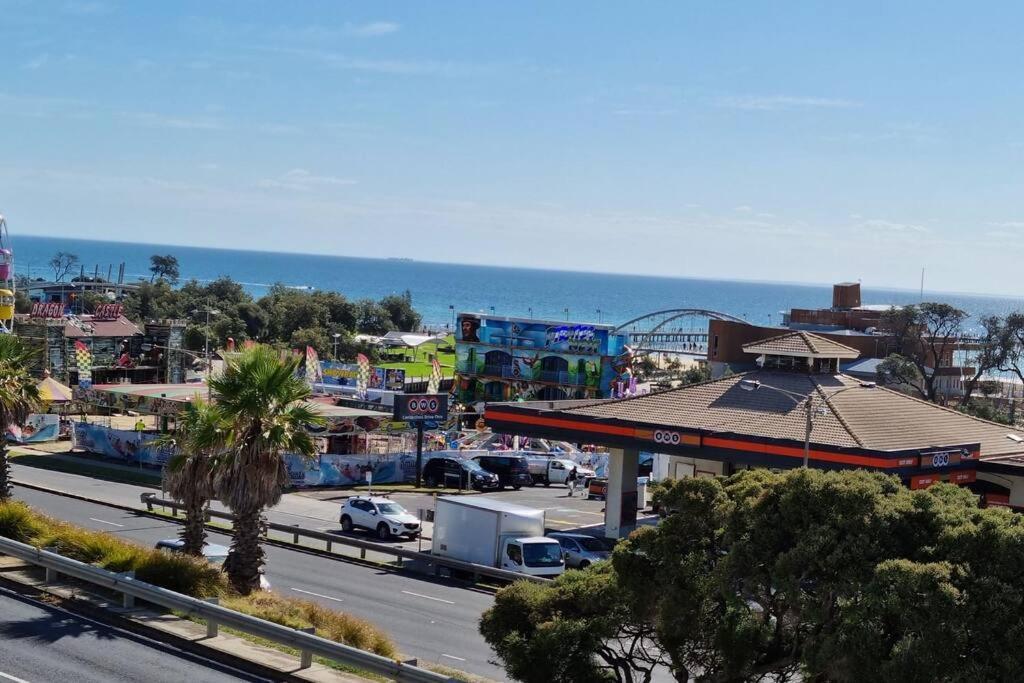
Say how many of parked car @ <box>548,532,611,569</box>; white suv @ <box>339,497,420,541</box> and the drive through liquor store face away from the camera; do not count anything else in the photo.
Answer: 0

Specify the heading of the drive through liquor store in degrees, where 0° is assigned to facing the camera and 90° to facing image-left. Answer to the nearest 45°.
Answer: approximately 45°

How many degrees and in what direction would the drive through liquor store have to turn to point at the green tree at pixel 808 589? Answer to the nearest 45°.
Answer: approximately 45° to its left

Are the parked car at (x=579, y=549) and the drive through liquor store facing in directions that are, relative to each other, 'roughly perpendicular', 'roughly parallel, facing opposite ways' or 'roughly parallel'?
roughly perpendicular

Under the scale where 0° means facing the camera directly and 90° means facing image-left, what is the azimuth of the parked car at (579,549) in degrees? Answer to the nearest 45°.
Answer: approximately 315°

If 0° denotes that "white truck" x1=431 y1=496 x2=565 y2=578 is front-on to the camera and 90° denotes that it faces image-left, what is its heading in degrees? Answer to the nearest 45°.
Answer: approximately 315°

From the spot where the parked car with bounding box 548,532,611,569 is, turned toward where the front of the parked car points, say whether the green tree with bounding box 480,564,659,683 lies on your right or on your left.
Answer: on your right

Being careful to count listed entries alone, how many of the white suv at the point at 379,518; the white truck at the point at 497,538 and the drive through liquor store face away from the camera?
0

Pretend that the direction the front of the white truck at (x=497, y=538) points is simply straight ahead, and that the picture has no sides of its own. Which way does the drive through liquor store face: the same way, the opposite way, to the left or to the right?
to the right

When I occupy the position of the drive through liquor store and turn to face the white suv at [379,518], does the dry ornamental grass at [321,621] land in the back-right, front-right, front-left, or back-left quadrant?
front-left

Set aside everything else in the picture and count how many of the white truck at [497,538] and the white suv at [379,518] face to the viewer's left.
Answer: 0
